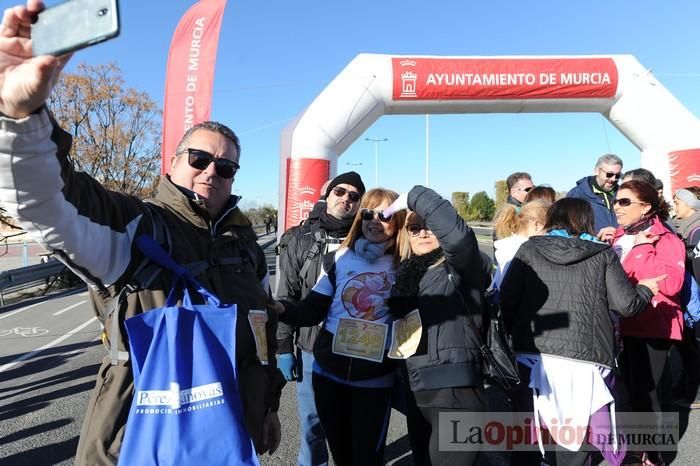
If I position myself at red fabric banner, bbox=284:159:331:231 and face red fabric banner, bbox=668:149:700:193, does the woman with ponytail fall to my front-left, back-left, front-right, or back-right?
front-right

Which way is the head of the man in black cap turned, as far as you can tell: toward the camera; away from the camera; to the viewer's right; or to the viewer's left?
toward the camera

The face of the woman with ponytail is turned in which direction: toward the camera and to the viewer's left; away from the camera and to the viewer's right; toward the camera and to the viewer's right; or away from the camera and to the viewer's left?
away from the camera and to the viewer's right

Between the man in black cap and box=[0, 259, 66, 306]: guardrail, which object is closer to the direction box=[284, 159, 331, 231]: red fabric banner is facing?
the man in black cap

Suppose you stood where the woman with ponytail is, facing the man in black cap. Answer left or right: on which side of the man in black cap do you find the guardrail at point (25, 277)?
right

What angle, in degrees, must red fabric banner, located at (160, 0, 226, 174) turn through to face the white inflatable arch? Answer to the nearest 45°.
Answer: approximately 90° to its left

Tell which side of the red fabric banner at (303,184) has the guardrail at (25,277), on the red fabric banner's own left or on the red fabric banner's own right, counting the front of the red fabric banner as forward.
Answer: on the red fabric banner's own right

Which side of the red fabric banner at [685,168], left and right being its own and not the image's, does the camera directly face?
front

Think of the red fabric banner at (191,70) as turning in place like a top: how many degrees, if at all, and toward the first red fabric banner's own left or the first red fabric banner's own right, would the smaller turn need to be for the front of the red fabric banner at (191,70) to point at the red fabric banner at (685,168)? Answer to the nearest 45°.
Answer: approximately 90° to the first red fabric banner's own left

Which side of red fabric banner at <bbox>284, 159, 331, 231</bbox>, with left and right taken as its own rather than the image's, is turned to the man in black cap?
front

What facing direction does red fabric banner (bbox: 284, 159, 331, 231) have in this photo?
toward the camera

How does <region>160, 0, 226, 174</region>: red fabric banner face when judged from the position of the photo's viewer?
facing the viewer
